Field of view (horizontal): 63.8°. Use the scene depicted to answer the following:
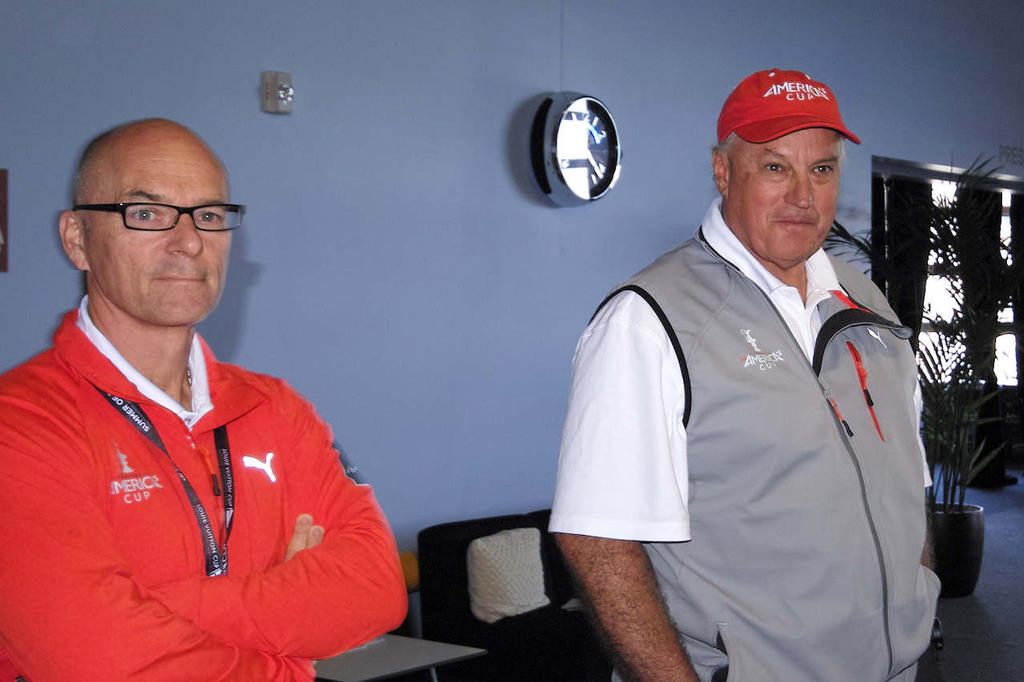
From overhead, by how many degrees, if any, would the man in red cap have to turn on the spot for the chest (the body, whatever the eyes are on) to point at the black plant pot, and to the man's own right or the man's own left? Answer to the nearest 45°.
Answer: approximately 135° to the man's own left

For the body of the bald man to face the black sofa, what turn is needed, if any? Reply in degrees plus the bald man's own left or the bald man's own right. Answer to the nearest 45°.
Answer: approximately 90° to the bald man's own left

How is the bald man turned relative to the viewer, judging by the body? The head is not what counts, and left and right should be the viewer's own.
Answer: facing the viewer and to the right of the viewer

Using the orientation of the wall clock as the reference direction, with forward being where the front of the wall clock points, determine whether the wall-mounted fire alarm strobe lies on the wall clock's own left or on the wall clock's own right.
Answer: on the wall clock's own right

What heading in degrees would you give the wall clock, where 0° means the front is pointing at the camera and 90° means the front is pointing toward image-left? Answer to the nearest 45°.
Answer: approximately 315°

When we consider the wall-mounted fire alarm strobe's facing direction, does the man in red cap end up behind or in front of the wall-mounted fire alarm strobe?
in front

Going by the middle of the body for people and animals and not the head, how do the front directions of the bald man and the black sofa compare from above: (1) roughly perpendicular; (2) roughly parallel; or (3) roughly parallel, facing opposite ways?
roughly parallel

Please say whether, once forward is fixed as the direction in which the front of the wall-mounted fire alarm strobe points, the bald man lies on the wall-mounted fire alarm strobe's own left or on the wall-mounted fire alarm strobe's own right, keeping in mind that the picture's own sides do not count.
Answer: on the wall-mounted fire alarm strobe's own right

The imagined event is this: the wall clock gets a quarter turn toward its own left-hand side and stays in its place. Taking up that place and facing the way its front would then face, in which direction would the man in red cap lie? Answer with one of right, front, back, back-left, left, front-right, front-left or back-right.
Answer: back-right

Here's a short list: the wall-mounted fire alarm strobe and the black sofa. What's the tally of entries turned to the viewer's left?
0

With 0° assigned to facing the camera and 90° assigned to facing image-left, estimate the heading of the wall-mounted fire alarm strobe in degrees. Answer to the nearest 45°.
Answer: approximately 315°

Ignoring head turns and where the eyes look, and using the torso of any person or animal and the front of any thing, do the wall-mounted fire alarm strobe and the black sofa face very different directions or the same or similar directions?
same or similar directions

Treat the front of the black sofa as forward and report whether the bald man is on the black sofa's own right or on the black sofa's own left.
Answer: on the black sofa's own right
